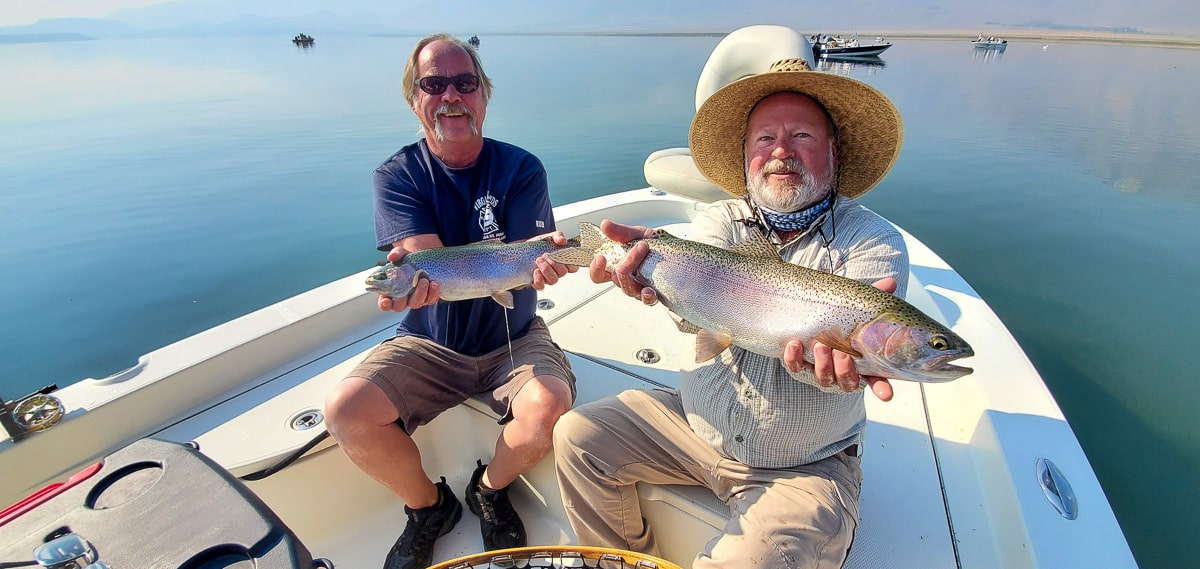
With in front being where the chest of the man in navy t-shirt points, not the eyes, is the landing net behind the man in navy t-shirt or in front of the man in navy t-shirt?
in front

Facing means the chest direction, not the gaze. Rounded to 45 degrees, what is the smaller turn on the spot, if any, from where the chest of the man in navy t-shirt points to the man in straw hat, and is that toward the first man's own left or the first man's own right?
approximately 45° to the first man's own left

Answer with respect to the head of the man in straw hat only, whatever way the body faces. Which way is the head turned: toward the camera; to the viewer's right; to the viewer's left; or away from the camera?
toward the camera

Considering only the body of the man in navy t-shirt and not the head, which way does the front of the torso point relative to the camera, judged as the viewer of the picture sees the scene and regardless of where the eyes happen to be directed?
toward the camera

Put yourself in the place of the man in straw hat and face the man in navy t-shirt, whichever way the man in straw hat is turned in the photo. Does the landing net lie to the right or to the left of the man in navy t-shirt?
left

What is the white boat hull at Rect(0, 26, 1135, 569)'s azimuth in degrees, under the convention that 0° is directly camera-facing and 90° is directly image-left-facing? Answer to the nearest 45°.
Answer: approximately 180°
